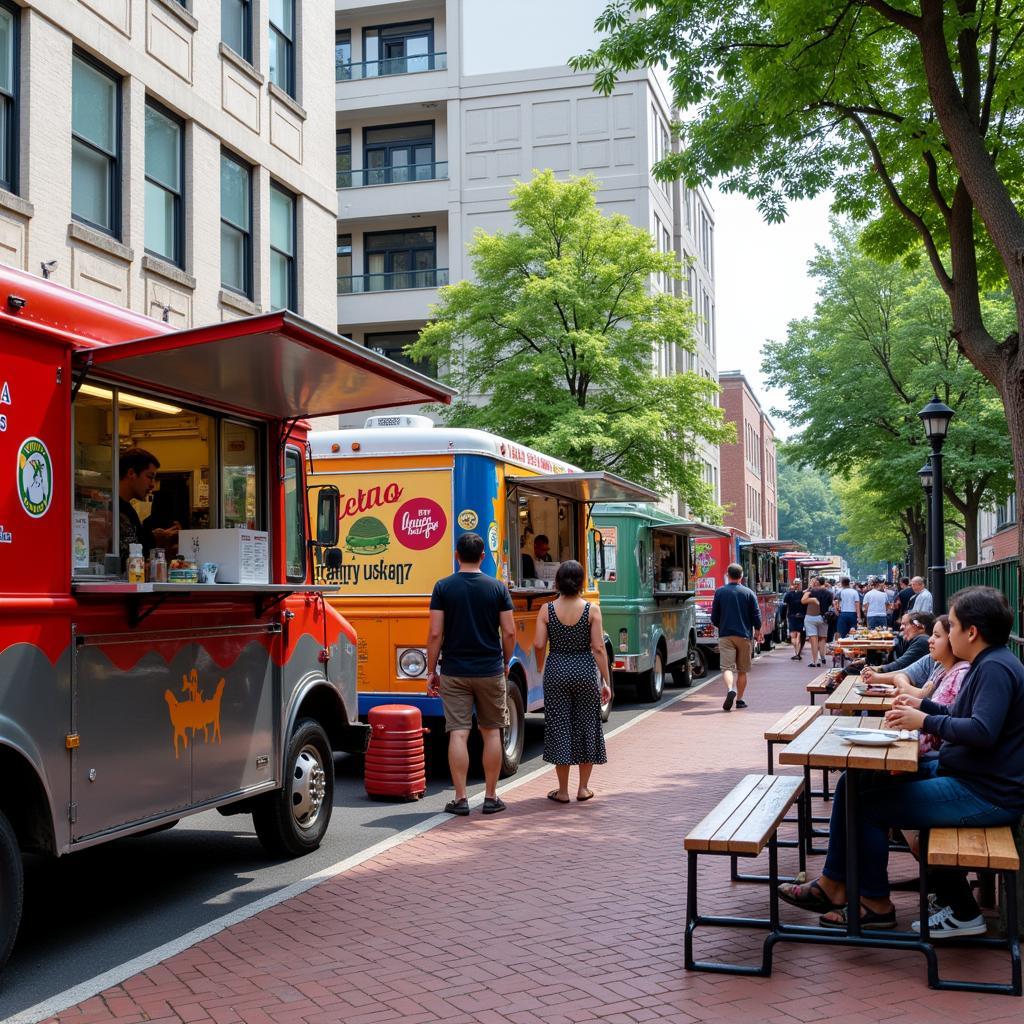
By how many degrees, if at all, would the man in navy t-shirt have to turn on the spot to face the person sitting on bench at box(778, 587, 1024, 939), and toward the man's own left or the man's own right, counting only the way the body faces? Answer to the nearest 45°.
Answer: approximately 135° to the man's own right

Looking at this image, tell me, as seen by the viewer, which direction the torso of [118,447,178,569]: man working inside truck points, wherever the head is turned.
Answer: to the viewer's right

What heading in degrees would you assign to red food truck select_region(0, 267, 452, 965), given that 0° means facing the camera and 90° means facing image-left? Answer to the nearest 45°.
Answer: approximately 225°

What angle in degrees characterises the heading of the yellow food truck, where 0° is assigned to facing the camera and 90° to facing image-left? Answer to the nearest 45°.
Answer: approximately 45°

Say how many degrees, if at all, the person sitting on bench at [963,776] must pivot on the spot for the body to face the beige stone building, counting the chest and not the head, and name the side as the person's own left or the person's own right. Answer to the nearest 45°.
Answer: approximately 45° to the person's own right

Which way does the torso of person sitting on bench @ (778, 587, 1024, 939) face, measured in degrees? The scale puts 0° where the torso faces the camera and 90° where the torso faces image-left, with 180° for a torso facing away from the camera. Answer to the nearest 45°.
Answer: approximately 90°

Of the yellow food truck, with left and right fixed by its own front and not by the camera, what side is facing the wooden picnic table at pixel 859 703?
left

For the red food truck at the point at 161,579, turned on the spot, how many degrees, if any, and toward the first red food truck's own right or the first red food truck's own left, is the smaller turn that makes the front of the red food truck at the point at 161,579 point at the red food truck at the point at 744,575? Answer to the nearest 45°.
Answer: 0° — it already faces it

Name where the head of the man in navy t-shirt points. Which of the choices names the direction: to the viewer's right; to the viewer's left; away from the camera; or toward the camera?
away from the camera

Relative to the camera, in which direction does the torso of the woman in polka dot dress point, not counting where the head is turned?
away from the camera

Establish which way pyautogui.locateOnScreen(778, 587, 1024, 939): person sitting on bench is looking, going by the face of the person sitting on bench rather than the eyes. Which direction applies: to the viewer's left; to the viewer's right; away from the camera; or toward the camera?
to the viewer's left

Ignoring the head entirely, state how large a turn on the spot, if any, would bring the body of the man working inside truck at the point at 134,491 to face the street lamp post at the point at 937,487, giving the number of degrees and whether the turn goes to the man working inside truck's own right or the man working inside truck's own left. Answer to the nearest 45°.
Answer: approximately 45° to the man working inside truck's own left

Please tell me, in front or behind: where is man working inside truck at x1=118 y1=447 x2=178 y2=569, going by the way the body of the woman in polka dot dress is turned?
behind

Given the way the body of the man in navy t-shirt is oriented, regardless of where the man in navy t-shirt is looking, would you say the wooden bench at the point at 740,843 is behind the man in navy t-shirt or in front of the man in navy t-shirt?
behind

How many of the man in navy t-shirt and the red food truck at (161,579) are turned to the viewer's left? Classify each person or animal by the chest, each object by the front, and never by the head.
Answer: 0

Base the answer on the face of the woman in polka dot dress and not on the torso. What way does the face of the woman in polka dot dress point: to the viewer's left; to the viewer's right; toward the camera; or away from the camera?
away from the camera

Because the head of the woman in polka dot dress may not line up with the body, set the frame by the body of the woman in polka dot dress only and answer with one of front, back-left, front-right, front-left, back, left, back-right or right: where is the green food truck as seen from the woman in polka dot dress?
front

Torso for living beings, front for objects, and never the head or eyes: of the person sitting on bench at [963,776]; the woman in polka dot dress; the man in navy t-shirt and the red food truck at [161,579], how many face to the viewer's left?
1

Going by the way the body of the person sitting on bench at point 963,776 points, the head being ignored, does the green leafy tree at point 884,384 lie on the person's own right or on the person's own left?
on the person's own right

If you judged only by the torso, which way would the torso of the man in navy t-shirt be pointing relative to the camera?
away from the camera
